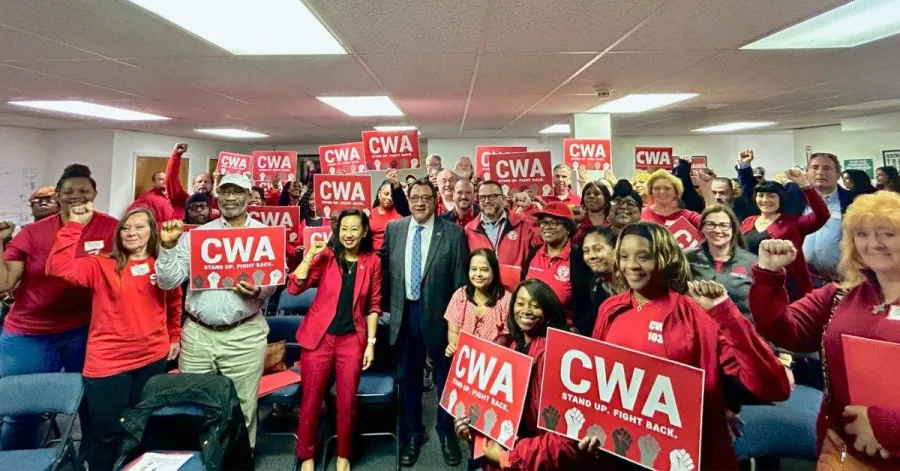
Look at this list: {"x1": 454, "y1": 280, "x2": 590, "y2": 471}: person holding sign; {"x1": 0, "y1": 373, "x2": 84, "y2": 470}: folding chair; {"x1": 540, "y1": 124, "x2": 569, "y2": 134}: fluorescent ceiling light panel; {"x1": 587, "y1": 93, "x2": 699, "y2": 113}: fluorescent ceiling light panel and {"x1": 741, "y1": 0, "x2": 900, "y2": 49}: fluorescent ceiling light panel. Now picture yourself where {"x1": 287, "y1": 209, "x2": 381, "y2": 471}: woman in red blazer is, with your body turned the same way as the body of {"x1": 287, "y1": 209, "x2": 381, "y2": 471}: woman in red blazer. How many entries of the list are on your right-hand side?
1

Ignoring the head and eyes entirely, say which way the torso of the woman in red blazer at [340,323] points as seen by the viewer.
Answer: toward the camera

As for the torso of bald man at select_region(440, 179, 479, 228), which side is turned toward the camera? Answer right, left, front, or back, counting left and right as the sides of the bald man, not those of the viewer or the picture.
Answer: front

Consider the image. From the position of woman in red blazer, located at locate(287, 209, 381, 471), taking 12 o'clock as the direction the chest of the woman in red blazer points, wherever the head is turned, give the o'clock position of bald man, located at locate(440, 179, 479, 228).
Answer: The bald man is roughly at 8 o'clock from the woman in red blazer.

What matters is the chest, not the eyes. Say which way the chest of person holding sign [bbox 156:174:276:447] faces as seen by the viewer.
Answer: toward the camera

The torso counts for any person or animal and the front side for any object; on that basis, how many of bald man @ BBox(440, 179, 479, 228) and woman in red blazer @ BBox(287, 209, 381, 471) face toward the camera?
2

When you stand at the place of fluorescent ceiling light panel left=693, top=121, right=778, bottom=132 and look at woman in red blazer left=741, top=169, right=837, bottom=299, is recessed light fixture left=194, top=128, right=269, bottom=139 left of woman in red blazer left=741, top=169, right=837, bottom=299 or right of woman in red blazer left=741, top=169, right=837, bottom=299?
right

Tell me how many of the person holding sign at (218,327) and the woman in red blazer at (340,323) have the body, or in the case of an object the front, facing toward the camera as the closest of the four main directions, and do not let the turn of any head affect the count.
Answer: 2

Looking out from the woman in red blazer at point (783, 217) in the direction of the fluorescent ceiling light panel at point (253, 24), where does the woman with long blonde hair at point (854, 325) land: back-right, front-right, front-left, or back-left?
front-left

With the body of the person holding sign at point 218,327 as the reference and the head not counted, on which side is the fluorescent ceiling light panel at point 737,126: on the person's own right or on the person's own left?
on the person's own left

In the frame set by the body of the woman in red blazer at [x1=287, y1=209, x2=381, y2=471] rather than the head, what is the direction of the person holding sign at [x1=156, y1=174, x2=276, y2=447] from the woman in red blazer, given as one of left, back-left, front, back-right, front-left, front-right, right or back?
right

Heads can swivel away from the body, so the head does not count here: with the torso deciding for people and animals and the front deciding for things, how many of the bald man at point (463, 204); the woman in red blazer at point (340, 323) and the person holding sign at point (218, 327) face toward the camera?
3

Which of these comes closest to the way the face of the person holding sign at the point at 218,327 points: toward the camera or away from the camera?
toward the camera

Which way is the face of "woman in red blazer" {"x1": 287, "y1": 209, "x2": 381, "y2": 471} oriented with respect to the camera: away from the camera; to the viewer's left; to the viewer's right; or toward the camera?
toward the camera

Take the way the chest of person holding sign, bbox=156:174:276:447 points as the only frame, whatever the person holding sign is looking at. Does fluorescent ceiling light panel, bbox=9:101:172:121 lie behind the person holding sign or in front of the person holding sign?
behind
